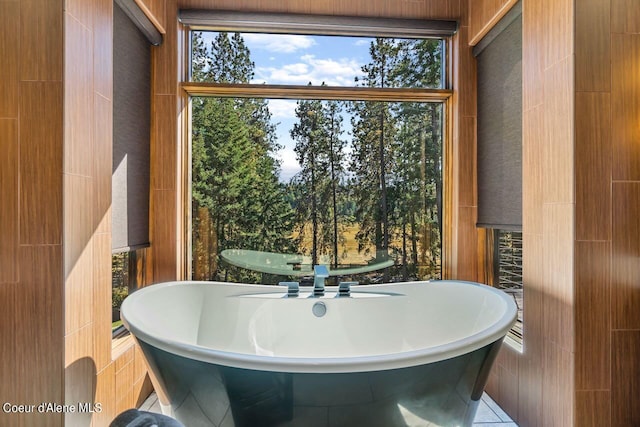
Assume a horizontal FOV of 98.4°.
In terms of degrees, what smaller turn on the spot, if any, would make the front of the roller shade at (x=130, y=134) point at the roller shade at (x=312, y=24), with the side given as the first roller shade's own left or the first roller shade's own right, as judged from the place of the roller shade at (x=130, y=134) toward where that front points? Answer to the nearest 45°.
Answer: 0° — it already faces it

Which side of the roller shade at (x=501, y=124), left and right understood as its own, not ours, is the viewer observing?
left

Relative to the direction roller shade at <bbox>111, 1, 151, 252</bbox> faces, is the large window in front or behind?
in front

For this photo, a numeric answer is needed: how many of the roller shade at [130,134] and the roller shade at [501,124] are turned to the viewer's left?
1

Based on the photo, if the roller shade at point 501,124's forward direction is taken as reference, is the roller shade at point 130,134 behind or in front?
in front

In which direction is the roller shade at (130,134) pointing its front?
to the viewer's right

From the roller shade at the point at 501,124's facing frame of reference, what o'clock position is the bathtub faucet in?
The bathtub faucet is roughly at 11 o'clock from the roller shade.
